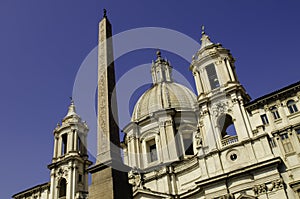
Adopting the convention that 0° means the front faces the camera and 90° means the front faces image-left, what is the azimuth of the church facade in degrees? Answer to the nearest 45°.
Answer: approximately 45°
